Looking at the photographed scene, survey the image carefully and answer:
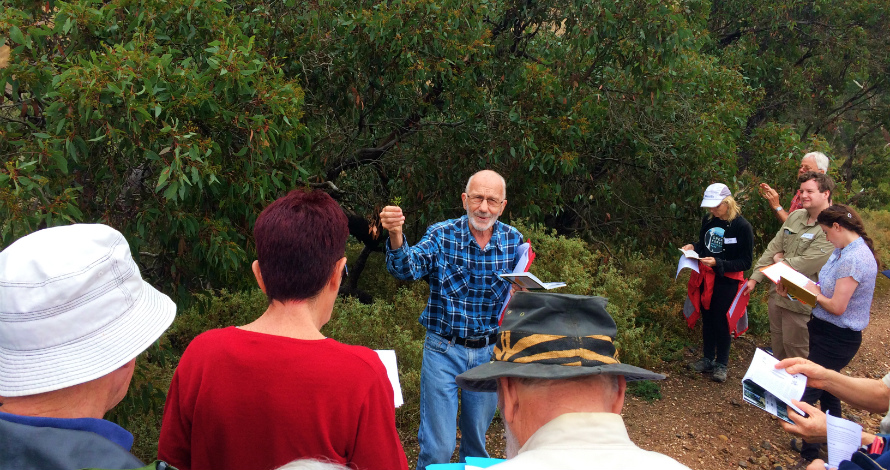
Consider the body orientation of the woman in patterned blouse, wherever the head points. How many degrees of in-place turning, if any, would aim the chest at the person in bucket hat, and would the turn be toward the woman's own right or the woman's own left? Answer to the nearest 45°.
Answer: approximately 90° to the woman's own left

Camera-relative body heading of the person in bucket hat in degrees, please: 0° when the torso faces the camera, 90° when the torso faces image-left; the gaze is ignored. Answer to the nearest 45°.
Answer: approximately 225°

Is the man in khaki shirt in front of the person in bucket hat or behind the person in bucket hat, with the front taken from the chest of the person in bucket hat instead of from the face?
in front

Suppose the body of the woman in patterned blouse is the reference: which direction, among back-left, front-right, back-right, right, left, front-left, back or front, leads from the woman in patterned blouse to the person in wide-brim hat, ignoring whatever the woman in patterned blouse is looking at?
left

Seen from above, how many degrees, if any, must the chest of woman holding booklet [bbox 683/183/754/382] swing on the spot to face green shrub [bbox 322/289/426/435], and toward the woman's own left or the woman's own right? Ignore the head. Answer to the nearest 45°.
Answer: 0° — they already face it

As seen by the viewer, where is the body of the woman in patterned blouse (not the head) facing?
to the viewer's left

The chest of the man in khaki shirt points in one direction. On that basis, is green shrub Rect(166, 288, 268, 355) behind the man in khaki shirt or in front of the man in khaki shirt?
in front

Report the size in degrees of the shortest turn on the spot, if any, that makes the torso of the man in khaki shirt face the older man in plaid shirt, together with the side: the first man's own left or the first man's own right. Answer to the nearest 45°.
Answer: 0° — they already face them

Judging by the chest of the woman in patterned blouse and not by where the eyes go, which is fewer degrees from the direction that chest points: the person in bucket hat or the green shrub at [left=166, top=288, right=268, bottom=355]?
the green shrub

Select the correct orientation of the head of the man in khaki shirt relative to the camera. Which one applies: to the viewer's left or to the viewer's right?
to the viewer's left

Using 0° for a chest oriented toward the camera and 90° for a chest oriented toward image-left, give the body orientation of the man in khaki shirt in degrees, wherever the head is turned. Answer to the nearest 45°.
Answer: approximately 45°

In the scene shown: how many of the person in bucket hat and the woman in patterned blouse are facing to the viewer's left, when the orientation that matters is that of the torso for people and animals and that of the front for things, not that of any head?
1
